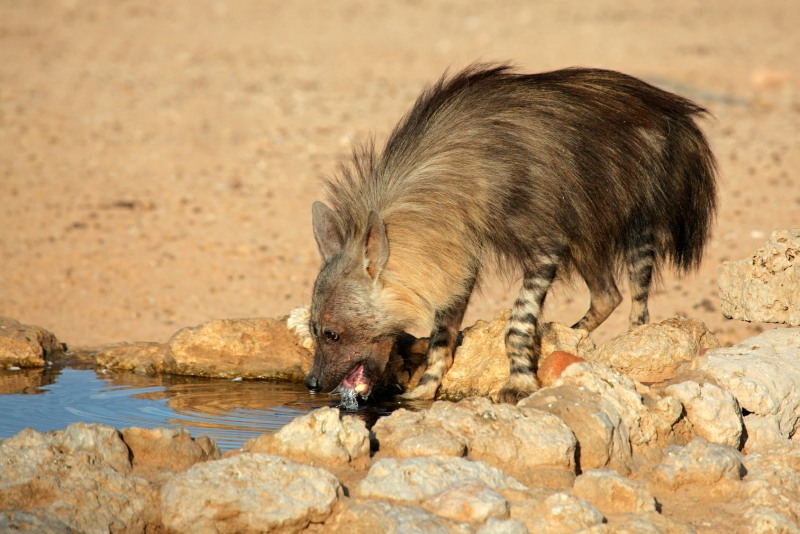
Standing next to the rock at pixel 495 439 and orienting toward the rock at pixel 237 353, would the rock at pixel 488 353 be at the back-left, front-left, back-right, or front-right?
front-right

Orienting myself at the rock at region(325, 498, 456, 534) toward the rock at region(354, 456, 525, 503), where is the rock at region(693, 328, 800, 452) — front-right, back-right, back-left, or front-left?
front-right

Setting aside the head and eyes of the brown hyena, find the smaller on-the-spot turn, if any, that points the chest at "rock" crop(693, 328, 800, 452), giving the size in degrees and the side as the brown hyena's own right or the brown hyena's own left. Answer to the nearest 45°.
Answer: approximately 90° to the brown hyena's own left

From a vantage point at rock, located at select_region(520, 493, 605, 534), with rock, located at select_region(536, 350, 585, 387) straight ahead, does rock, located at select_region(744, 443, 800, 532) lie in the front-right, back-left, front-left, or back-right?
front-right

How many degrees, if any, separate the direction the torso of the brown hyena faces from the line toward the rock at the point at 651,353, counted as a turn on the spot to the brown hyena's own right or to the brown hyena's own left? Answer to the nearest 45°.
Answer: approximately 135° to the brown hyena's own left

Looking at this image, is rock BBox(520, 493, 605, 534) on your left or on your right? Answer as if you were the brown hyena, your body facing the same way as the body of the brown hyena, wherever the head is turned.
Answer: on your left

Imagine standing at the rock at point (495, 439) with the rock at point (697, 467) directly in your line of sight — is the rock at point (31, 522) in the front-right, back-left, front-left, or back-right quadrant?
back-right

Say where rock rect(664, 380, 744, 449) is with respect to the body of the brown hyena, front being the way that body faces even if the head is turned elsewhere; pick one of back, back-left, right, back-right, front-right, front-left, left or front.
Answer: left

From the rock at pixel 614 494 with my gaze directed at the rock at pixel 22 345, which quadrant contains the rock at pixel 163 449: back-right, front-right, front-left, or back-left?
front-left

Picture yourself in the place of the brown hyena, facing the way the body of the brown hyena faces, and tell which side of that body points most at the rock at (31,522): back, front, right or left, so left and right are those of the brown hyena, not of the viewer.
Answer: front

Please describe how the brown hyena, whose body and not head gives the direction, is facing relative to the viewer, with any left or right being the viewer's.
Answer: facing the viewer and to the left of the viewer

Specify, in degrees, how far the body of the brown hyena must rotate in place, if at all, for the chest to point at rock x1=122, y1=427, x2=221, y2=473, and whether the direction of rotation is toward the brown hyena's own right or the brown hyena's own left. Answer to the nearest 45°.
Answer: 0° — it already faces it

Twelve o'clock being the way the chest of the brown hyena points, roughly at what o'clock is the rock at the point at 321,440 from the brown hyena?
The rock is roughly at 11 o'clock from the brown hyena.
